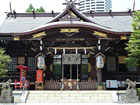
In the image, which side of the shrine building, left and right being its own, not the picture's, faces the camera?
front

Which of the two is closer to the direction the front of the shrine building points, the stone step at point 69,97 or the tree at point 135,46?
the stone step

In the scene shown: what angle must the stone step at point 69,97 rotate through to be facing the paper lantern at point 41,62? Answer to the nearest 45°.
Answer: approximately 135° to its right

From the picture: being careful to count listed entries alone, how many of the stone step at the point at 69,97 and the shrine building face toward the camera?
2

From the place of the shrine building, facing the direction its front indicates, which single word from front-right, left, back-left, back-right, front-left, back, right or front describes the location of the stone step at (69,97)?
front

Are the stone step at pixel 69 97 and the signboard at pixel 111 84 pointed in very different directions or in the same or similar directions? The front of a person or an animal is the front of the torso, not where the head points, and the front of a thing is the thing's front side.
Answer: same or similar directions

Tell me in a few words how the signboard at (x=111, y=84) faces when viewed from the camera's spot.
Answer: facing the viewer

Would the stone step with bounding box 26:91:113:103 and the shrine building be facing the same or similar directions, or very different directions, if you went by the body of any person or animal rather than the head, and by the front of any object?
same or similar directions

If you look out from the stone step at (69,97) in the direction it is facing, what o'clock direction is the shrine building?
The shrine building is roughly at 6 o'clock from the stone step.
